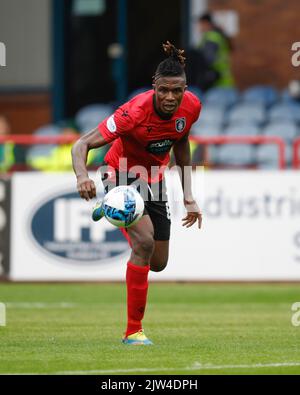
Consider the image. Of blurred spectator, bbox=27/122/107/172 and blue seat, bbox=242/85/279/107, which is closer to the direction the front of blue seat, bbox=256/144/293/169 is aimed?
the blurred spectator

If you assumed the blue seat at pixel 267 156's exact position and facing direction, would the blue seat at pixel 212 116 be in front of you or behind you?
behind

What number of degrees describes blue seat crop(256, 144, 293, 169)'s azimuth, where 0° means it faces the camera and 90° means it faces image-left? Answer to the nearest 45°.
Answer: approximately 0°

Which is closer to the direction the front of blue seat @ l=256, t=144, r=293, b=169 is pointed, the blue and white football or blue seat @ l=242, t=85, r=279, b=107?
the blue and white football

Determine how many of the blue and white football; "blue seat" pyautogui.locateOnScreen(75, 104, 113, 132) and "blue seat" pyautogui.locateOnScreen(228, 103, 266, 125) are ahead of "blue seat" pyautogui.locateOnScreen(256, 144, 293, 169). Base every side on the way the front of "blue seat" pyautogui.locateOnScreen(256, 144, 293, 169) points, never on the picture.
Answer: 1

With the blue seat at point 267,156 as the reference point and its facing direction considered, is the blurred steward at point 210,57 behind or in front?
behind
